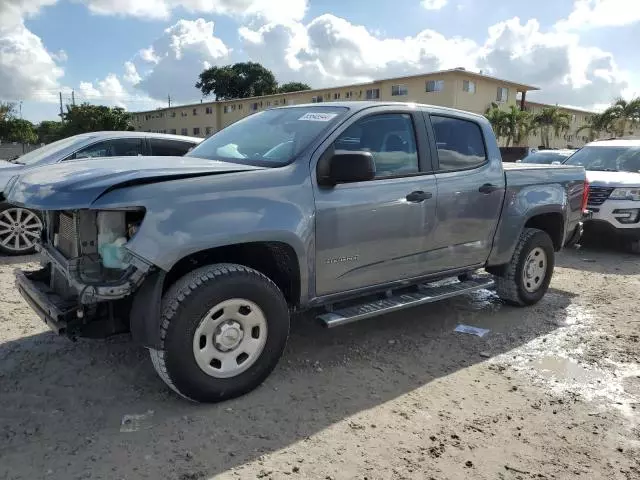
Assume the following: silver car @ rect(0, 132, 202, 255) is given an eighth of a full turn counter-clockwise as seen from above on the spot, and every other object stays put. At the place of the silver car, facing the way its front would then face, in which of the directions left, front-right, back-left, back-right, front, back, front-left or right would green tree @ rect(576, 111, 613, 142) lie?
back-left

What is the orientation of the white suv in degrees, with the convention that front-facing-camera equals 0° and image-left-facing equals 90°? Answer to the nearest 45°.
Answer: approximately 45°

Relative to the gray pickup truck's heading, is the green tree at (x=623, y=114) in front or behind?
behind

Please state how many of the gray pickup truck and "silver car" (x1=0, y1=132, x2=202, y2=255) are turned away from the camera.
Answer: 0

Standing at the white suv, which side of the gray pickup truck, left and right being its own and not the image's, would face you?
back

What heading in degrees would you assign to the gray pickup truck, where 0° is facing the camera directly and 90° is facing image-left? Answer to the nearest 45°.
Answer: approximately 45°

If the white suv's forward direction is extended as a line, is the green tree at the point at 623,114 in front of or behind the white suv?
behind

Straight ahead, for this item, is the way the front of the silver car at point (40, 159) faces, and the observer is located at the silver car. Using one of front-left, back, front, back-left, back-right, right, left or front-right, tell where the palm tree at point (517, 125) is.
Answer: back

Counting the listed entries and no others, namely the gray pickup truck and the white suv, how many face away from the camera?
0

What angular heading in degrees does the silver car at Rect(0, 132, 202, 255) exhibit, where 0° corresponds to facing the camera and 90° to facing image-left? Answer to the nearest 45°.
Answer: approximately 45°

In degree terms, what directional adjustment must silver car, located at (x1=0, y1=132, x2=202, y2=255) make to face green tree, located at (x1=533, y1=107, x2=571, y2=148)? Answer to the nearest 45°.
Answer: approximately 180°
